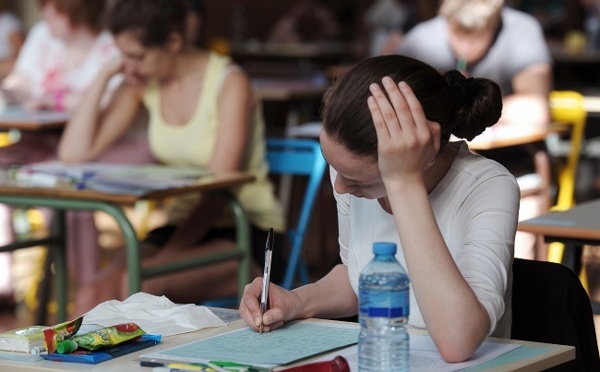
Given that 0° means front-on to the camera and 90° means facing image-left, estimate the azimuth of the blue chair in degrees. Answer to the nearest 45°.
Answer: approximately 45°

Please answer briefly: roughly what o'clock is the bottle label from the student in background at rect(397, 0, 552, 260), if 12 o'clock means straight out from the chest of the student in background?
The bottle label is roughly at 12 o'clock from the student in background.

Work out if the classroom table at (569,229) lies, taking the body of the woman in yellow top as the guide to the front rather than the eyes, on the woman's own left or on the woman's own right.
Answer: on the woman's own left

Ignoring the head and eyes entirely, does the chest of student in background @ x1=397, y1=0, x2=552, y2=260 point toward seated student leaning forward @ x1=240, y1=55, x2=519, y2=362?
yes

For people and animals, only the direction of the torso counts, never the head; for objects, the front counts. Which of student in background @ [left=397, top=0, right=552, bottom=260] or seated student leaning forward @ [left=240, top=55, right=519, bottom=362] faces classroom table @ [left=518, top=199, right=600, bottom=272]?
the student in background

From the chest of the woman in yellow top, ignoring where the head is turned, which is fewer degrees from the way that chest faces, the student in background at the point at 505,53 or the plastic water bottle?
the plastic water bottle
